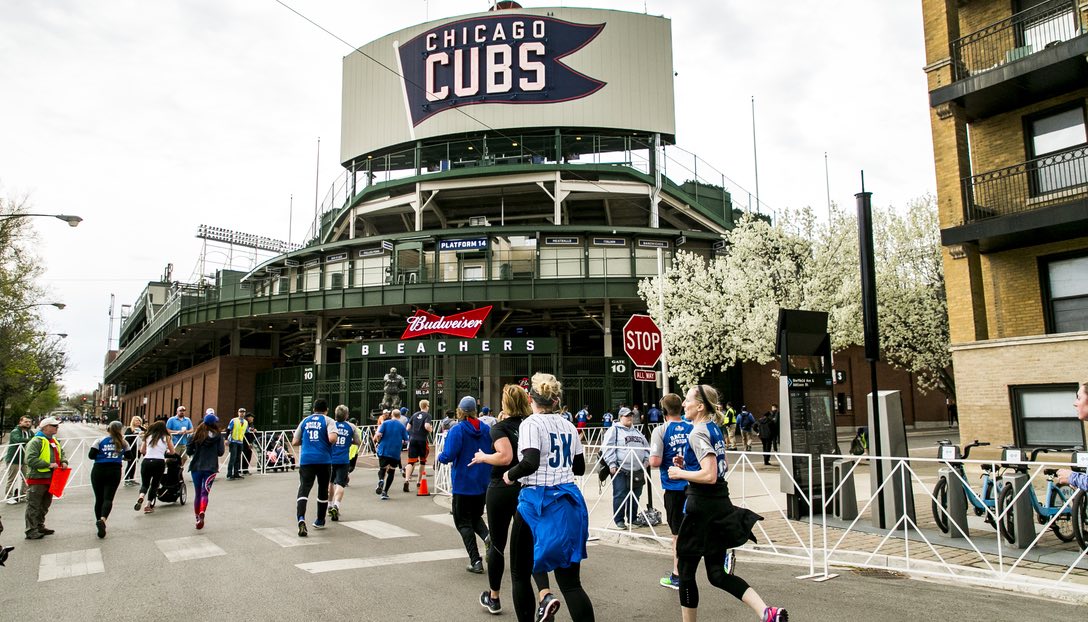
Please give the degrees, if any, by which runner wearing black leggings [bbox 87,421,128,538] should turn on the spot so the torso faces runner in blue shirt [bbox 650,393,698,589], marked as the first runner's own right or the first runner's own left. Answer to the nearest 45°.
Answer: approximately 135° to the first runner's own right

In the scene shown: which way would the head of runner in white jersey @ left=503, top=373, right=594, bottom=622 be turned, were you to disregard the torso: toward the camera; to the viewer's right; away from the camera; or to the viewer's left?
away from the camera

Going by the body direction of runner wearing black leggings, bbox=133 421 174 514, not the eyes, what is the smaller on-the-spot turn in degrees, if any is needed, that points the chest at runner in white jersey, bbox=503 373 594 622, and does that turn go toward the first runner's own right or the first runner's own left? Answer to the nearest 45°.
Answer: approximately 180°

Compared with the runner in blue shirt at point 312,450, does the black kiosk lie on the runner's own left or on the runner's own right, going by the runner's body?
on the runner's own right

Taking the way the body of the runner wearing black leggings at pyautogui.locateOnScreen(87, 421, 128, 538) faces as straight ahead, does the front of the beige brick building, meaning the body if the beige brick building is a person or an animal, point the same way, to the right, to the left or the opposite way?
to the left

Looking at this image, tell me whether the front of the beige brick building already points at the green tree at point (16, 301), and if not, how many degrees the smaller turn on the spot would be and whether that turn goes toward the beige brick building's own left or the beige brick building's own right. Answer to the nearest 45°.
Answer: approximately 45° to the beige brick building's own right

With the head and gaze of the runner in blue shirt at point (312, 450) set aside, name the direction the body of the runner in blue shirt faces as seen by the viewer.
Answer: away from the camera

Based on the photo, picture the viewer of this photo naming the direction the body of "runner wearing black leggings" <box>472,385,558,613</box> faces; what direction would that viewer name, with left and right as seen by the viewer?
facing away from the viewer and to the left of the viewer

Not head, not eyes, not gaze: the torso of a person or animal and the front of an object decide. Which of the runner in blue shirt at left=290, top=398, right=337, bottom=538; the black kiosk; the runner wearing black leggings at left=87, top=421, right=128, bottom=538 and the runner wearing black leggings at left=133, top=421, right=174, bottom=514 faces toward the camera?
the black kiosk

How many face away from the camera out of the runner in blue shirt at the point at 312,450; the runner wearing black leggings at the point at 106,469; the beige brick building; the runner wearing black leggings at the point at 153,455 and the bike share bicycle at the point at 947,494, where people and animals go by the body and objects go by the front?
3

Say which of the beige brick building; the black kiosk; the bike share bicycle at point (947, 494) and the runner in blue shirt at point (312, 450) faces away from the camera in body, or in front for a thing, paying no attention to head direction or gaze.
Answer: the runner in blue shirt

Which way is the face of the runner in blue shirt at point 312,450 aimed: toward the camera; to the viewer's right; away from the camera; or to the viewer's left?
away from the camera

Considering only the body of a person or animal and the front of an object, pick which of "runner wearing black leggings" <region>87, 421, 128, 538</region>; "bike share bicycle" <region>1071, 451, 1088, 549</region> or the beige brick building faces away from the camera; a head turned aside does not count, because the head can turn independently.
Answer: the runner wearing black leggings

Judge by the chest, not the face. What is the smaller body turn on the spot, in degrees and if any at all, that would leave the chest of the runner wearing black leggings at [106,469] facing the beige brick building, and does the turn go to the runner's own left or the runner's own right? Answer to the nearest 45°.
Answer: approximately 90° to the runner's own right

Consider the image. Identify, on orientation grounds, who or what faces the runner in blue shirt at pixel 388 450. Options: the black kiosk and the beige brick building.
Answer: the beige brick building

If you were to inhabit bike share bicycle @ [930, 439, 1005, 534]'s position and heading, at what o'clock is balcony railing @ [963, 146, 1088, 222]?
The balcony railing is roughly at 5 o'clock from the bike share bicycle.

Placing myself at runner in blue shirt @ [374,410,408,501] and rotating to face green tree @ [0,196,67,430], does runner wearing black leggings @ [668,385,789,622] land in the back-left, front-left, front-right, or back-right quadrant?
back-left
